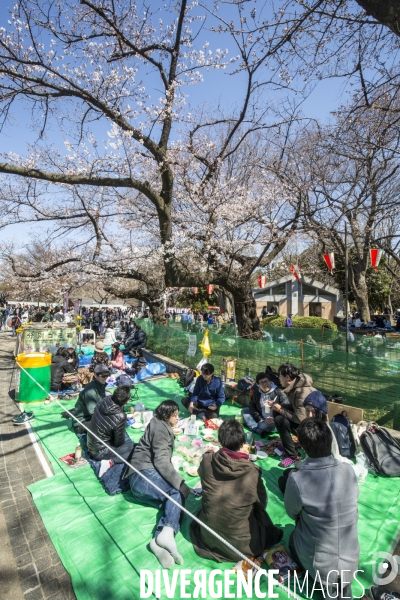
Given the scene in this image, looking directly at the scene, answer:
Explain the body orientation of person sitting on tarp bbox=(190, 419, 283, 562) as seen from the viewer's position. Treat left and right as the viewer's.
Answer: facing away from the viewer

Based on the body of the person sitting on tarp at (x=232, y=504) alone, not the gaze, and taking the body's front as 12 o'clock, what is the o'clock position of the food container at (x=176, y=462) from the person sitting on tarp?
The food container is roughly at 11 o'clock from the person sitting on tarp.

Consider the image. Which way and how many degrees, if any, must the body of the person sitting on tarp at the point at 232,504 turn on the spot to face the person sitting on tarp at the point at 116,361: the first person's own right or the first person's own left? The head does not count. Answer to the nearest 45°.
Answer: approximately 45° to the first person's own left

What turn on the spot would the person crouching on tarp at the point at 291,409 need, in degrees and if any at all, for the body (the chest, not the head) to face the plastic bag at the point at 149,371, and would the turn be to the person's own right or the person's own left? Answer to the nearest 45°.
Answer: approximately 45° to the person's own right

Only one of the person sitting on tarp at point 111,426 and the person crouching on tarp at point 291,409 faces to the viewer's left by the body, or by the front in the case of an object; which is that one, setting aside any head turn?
the person crouching on tarp at point 291,409

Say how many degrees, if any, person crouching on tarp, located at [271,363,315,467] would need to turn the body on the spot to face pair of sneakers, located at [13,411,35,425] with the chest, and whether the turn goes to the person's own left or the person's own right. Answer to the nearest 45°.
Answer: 0° — they already face it

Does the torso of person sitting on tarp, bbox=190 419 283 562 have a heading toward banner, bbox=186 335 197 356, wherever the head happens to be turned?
yes

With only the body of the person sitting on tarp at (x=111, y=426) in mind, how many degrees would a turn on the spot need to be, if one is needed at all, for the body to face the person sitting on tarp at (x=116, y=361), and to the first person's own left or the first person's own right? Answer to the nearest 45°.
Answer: approximately 45° to the first person's own left

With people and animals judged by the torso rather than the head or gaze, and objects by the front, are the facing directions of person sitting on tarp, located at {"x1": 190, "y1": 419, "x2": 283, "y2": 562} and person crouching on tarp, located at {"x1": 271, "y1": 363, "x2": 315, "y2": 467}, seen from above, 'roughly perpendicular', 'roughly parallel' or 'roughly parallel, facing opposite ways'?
roughly perpendicular

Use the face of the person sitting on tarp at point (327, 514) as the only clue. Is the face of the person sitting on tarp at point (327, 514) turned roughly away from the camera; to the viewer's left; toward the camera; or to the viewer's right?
away from the camera

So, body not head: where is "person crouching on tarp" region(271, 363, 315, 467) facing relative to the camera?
to the viewer's left

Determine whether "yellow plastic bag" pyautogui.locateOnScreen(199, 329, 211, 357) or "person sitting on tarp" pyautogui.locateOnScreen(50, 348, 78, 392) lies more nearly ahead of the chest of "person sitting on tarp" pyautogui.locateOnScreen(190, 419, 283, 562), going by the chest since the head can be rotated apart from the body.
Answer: the yellow plastic bag

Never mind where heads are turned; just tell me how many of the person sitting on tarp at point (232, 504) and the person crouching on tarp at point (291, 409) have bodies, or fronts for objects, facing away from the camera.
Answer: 1

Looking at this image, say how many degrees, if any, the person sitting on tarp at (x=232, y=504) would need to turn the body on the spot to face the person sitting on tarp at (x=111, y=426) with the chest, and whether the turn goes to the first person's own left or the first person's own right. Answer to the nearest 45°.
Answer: approximately 45° to the first person's own left

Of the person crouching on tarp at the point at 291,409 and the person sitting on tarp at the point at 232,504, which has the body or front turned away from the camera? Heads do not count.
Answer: the person sitting on tarp at the point at 232,504
